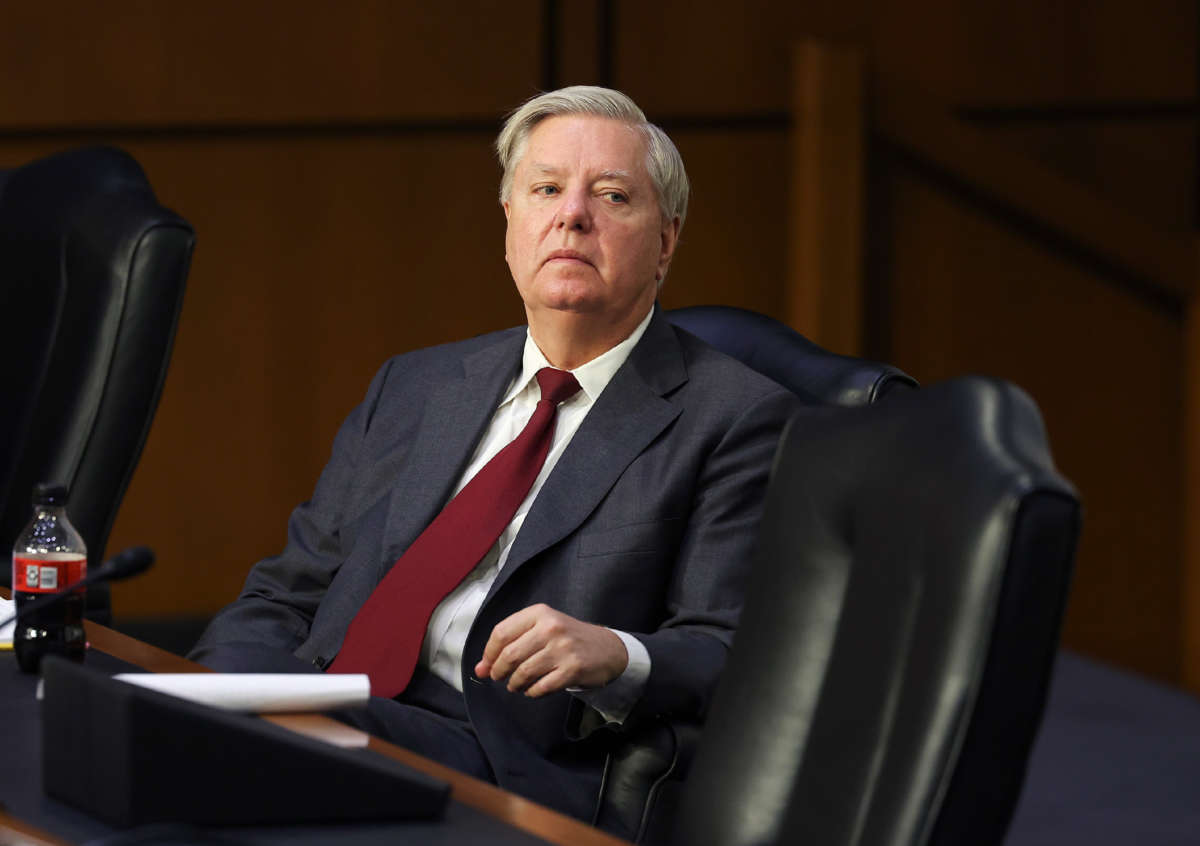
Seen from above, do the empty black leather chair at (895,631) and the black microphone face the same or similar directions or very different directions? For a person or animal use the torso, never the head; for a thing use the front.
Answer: very different directions

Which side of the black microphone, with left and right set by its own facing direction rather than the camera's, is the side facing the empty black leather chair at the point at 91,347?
left

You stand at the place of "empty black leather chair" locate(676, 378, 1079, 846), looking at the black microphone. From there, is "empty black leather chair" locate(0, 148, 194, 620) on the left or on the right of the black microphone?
right

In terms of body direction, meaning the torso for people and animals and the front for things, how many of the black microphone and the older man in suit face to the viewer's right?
1

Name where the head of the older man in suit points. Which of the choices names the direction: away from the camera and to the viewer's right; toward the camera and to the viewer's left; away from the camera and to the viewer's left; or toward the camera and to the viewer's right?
toward the camera and to the viewer's left

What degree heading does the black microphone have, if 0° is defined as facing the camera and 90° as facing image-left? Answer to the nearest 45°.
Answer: approximately 270°

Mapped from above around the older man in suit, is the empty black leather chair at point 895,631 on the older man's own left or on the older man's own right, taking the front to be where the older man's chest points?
on the older man's own left

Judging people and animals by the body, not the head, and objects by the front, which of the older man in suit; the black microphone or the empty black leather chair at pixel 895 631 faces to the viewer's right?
the black microphone

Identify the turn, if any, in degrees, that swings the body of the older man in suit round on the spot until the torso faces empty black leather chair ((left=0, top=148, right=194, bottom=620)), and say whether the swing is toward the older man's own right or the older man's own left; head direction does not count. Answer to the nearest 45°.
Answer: approximately 90° to the older man's own right

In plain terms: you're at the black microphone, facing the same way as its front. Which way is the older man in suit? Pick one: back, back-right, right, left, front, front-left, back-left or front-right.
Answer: front-left
